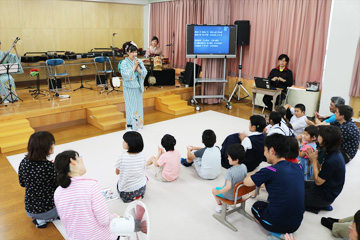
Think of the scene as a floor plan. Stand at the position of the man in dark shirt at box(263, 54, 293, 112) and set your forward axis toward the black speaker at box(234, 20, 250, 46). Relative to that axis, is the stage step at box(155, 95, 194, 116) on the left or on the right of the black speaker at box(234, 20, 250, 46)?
left

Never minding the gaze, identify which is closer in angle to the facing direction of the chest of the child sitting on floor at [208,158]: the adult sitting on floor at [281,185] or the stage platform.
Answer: the stage platform

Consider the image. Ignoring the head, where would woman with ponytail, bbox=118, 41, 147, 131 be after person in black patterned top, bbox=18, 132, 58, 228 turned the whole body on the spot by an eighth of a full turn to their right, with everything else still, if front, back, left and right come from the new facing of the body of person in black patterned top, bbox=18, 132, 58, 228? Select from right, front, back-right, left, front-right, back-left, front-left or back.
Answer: front-left

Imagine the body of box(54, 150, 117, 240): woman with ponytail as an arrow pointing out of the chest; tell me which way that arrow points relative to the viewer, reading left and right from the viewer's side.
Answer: facing away from the viewer and to the right of the viewer

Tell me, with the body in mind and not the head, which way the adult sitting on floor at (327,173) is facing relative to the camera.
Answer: to the viewer's left

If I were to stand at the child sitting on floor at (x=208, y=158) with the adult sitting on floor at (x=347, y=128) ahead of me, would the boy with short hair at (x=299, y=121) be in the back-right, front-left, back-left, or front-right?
front-left

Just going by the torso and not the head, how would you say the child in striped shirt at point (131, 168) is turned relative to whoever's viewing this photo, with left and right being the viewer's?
facing away from the viewer and to the left of the viewer

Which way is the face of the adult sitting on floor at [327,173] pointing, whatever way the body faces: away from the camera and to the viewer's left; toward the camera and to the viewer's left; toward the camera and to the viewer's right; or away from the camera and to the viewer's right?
away from the camera and to the viewer's left

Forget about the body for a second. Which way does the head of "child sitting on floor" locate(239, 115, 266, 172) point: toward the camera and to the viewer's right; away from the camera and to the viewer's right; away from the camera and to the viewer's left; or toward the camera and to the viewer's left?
away from the camera and to the viewer's left

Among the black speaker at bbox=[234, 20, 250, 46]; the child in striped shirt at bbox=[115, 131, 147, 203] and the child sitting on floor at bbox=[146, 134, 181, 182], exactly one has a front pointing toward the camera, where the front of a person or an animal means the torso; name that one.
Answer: the black speaker

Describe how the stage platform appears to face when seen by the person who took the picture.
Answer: facing the viewer and to the right of the viewer

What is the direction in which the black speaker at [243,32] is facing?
toward the camera

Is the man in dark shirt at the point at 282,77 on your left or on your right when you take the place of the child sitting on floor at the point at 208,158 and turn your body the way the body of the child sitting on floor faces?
on your right

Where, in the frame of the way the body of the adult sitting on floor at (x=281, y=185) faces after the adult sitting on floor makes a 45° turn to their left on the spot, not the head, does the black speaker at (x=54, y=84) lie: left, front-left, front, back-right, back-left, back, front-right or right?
front-right

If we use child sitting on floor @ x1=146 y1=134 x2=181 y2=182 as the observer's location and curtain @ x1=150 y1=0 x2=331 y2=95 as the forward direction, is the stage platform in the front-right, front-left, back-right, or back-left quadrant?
front-left

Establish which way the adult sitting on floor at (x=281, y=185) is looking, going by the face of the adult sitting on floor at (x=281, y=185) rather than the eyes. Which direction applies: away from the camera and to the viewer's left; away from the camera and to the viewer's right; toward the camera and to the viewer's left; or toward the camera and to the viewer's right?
away from the camera and to the viewer's left

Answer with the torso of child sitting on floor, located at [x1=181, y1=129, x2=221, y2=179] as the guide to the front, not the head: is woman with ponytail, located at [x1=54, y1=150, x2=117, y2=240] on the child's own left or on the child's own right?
on the child's own left

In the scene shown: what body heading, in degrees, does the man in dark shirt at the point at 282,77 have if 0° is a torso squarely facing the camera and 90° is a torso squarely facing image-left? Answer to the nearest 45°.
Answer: approximately 45°
